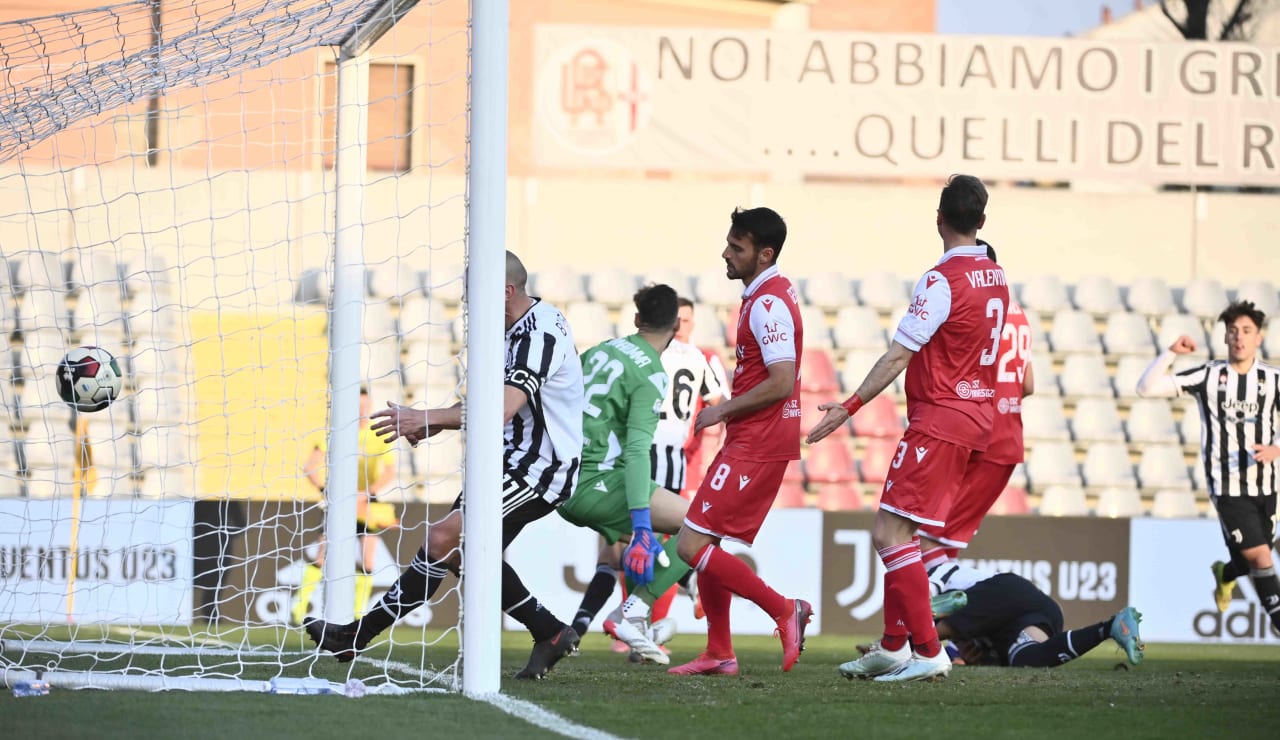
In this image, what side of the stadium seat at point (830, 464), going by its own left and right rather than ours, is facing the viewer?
front

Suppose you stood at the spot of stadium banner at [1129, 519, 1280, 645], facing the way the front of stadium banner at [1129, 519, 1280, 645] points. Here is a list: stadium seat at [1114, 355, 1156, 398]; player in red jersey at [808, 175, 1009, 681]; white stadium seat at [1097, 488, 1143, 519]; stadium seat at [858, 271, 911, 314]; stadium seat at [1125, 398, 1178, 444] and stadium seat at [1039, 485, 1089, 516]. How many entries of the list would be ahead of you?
1

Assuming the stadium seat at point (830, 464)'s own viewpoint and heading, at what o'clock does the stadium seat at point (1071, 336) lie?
the stadium seat at point (1071, 336) is roughly at 8 o'clock from the stadium seat at point (830, 464).

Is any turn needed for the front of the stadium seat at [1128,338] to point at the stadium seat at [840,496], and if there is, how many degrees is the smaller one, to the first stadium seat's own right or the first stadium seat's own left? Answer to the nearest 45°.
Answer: approximately 45° to the first stadium seat's own right

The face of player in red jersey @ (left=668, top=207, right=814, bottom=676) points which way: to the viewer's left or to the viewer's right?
to the viewer's left

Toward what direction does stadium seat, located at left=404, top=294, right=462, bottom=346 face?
toward the camera

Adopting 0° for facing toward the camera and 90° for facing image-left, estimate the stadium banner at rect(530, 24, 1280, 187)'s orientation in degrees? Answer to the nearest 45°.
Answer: approximately 0°

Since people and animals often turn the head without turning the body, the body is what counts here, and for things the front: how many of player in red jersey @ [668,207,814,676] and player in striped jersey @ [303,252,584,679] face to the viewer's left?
2

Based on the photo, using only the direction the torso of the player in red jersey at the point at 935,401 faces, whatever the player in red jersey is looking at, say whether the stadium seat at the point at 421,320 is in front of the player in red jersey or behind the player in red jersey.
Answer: in front

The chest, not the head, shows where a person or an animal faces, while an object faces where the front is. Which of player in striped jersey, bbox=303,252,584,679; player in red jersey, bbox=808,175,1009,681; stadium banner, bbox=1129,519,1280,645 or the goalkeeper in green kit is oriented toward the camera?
the stadium banner

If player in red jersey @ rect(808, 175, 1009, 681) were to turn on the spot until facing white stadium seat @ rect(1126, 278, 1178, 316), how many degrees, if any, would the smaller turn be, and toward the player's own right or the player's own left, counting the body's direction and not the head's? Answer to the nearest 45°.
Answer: approximately 45° to the player's own right

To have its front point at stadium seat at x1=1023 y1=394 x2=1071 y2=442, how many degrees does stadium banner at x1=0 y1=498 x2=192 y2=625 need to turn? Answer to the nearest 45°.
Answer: approximately 90° to its left

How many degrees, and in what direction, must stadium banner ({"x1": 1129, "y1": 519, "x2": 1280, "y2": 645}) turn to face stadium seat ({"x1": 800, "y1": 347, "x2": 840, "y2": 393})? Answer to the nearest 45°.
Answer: approximately 135° to its right

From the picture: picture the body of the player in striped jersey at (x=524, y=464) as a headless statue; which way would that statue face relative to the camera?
to the viewer's left

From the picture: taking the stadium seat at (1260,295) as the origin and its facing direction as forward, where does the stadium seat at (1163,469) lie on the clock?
the stadium seat at (1163,469) is roughly at 1 o'clock from the stadium seat at (1260,295).

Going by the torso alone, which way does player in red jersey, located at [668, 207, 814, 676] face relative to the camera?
to the viewer's left

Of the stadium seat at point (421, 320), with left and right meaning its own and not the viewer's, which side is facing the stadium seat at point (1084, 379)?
left

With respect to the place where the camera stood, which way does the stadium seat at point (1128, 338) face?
facing the viewer
